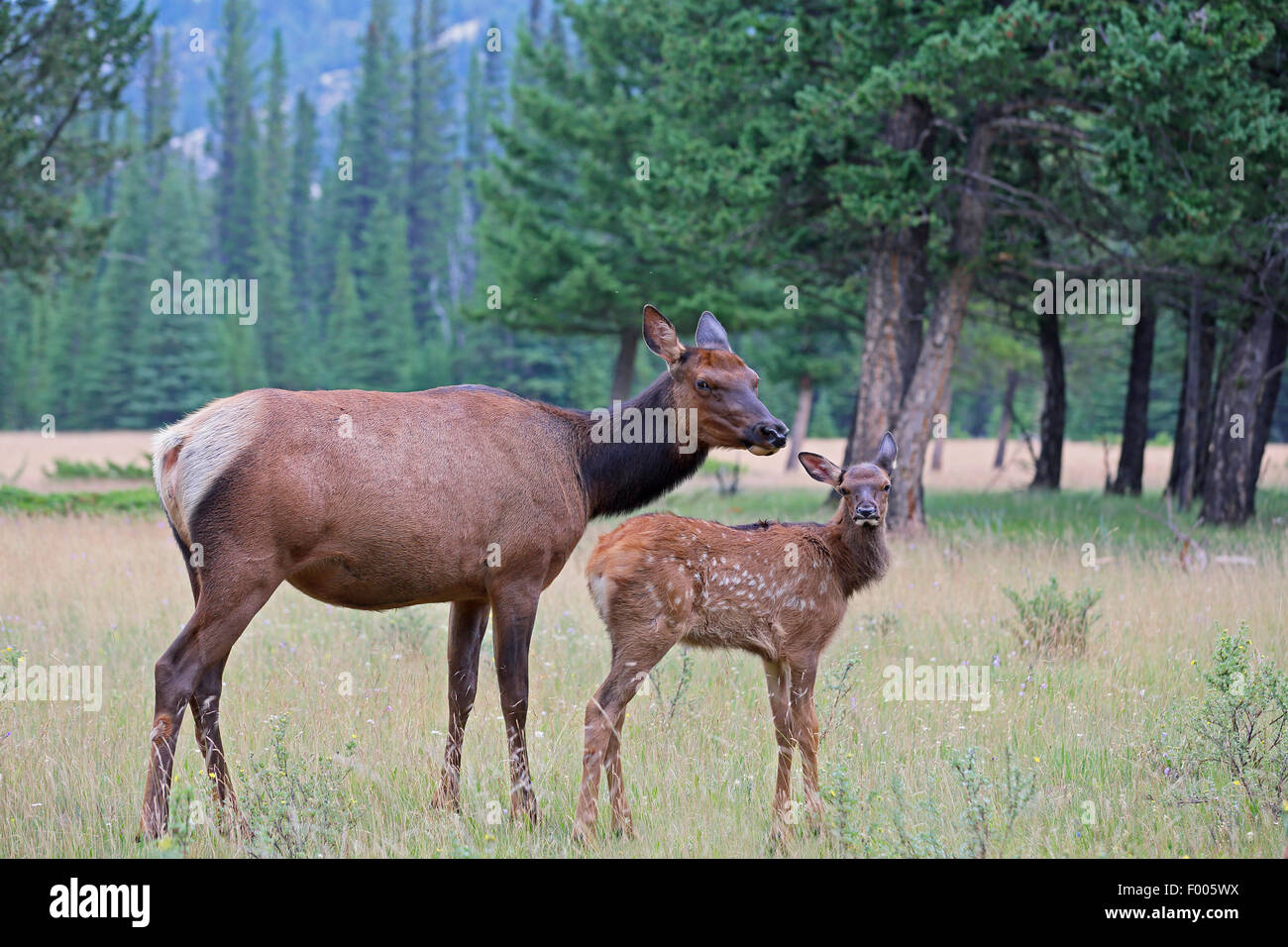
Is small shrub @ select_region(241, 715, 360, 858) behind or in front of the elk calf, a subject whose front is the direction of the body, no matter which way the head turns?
behind

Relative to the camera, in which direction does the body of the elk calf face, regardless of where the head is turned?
to the viewer's right

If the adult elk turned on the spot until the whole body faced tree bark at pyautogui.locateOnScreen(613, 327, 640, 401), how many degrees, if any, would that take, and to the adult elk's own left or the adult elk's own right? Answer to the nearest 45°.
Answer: approximately 90° to the adult elk's own left

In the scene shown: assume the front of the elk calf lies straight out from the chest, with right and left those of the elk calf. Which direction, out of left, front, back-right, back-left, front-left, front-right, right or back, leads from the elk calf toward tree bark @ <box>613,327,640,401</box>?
left

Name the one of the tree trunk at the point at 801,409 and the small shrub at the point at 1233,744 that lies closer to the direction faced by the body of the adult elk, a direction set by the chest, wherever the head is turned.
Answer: the small shrub

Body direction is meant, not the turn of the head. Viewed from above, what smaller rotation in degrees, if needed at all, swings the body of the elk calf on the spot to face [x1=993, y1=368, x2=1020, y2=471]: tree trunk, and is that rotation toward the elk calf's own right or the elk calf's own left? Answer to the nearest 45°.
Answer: approximately 90° to the elk calf's own left

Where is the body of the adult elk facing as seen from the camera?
to the viewer's right

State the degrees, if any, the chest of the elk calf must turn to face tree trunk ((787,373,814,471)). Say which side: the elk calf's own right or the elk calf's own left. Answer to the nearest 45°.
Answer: approximately 90° to the elk calf's own left

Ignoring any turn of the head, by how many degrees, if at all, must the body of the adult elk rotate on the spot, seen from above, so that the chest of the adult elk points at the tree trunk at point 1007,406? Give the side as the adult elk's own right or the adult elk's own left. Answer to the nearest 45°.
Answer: approximately 45° to the adult elk's own left
